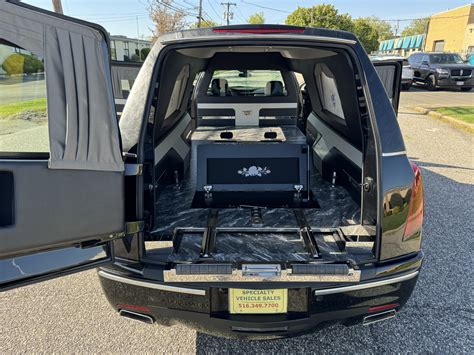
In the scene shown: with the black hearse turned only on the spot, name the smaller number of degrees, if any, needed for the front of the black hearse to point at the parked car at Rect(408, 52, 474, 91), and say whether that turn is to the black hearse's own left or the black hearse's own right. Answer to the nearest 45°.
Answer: approximately 45° to the black hearse's own right

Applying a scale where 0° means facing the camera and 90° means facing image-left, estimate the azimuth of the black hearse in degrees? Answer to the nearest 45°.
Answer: approximately 180°

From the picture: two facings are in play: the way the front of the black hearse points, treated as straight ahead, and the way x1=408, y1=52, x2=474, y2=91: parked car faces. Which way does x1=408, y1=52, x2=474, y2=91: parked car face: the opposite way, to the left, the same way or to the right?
the opposite way

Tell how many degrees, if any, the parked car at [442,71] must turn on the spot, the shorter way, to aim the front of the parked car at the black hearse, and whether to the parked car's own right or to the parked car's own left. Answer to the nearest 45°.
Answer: approximately 45° to the parked car's own right

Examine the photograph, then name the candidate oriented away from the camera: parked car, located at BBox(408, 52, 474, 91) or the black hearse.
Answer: the black hearse

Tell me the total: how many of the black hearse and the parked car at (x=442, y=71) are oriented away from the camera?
1
